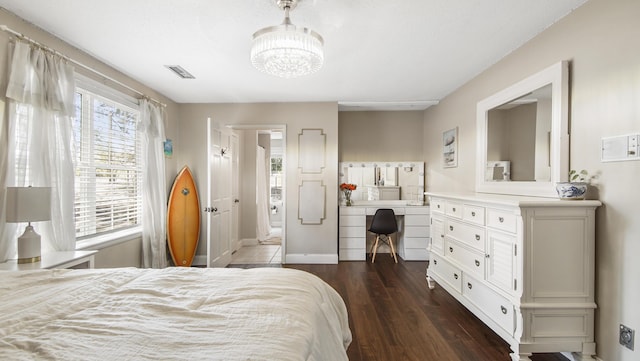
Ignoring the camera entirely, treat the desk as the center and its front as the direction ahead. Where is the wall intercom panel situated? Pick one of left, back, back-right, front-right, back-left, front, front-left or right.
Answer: front-left

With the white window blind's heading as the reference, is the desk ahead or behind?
ahead

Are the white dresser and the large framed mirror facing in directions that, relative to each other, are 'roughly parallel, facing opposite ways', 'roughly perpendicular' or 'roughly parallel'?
roughly parallel

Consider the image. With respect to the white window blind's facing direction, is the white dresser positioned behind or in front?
in front

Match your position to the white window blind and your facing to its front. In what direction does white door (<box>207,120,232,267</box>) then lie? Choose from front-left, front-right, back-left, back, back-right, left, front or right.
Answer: front-left

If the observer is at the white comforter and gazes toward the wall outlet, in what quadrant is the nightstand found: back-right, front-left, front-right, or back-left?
back-left

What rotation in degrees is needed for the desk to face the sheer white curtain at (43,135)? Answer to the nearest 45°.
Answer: approximately 45° to its right

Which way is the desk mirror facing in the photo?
toward the camera

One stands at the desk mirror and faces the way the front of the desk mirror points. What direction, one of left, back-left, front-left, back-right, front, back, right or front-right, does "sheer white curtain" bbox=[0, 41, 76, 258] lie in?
front-right

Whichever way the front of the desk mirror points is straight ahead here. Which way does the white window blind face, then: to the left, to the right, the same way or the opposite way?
to the left

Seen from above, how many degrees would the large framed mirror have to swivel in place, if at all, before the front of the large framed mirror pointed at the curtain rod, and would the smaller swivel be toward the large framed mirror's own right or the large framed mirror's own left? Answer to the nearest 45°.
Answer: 0° — it already faces it

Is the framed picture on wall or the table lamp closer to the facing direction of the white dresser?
the table lamp

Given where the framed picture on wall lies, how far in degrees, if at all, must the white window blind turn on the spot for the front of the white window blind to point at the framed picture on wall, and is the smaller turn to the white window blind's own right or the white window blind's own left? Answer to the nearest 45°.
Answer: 0° — it already faces it

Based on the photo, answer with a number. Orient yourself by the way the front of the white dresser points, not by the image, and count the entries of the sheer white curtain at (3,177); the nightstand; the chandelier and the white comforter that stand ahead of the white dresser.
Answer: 4

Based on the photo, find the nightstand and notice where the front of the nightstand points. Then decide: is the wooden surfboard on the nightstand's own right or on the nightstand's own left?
on the nightstand's own left
